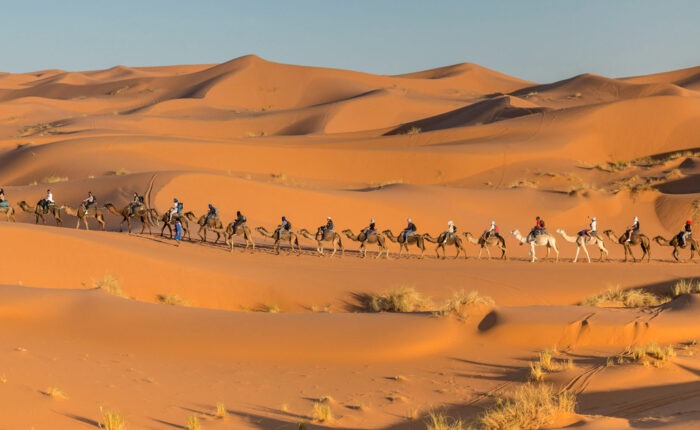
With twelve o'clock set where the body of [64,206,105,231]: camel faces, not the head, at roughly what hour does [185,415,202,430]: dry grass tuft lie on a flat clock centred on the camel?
The dry grass tuft is roughly at 9 o'clock from the camel.

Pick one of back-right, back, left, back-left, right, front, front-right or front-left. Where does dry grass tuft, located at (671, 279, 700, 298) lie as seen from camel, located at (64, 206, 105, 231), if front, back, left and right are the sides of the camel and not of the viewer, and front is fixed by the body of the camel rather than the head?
back-left

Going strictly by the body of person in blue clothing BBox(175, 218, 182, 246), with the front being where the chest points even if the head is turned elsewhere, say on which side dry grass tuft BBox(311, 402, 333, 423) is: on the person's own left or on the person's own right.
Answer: on the person's own left

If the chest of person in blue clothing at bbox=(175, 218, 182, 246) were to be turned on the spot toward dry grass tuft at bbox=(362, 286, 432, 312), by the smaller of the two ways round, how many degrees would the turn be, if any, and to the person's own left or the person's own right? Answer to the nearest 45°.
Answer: approximately 135° to the person's own left

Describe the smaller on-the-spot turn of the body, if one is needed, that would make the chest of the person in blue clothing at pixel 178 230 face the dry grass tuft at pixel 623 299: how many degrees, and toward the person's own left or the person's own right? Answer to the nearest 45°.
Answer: approximately 135° to the person's own left

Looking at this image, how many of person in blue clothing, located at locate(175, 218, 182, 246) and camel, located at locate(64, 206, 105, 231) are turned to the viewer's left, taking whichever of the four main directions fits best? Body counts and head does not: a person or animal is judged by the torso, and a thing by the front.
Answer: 2

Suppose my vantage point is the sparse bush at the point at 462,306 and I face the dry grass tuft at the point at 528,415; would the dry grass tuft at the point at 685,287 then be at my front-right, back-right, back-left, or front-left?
back-left

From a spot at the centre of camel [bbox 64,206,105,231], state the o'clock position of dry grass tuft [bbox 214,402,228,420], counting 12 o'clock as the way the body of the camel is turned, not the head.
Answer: The dry grass tuft is roughly at 9 o'clock from the camel.

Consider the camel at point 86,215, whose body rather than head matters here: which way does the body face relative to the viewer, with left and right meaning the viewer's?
facing to the left of the viewer

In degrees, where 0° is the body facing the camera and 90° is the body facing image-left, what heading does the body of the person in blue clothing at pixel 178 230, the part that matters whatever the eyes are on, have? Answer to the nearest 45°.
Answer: approximately 90°
